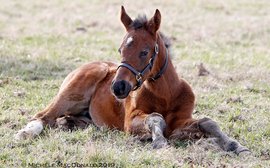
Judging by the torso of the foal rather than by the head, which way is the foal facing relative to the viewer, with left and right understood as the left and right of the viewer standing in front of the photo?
facing the viewer and to the right of the viewer
